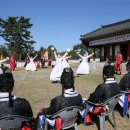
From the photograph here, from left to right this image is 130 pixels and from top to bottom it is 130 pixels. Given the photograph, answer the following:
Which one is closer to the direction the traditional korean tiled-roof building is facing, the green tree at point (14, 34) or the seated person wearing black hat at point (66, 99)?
the seated person wearing black hat

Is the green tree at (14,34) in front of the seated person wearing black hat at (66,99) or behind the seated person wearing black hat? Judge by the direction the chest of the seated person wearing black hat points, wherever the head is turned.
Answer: in front

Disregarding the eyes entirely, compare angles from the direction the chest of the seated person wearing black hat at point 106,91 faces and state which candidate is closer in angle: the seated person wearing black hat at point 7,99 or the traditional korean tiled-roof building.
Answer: the traditional korean tiled-roof building

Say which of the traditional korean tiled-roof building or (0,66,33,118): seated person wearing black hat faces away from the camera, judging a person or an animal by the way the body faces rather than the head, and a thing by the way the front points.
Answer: the seated person wearing black hat

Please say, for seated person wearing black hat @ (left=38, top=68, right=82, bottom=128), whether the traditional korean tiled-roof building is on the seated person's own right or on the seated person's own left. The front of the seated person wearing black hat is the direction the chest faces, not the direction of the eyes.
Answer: on the seated person's own right

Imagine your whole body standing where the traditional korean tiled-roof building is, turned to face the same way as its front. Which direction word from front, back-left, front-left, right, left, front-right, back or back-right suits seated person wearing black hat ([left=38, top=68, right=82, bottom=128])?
front-left

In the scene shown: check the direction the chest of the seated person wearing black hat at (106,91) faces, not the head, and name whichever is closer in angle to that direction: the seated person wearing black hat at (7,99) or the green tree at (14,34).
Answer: the green tree

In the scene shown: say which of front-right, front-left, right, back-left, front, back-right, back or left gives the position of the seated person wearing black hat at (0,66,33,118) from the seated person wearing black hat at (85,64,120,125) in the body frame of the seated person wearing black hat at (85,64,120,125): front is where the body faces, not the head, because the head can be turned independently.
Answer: left

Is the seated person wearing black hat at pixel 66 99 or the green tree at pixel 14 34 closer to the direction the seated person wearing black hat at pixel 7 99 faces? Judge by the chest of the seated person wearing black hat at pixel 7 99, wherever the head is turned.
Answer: the green tree

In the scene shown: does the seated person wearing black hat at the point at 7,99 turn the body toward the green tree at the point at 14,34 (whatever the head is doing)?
yes

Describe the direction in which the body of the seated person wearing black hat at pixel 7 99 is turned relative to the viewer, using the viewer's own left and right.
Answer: facing away from the viewer

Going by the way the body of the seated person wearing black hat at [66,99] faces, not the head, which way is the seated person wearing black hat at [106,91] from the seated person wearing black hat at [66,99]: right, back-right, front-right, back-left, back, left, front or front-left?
right

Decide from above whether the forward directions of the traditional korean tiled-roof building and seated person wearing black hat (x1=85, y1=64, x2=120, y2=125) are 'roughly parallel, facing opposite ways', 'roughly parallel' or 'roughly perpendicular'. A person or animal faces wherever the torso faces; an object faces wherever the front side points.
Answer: roughly perpendicular
